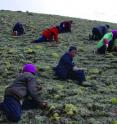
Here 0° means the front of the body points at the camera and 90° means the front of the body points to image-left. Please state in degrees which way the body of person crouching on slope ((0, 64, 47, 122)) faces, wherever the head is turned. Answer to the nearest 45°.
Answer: approximately 225°

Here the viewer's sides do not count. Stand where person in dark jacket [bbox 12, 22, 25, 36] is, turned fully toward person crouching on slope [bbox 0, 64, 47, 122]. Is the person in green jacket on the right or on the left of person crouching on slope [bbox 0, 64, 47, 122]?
left

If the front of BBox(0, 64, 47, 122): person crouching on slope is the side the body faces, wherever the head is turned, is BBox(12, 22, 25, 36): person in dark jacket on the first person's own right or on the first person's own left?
on the first person's own left

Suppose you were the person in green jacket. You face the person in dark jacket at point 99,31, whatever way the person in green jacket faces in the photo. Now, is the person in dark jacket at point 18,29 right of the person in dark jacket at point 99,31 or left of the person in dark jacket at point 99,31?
left
